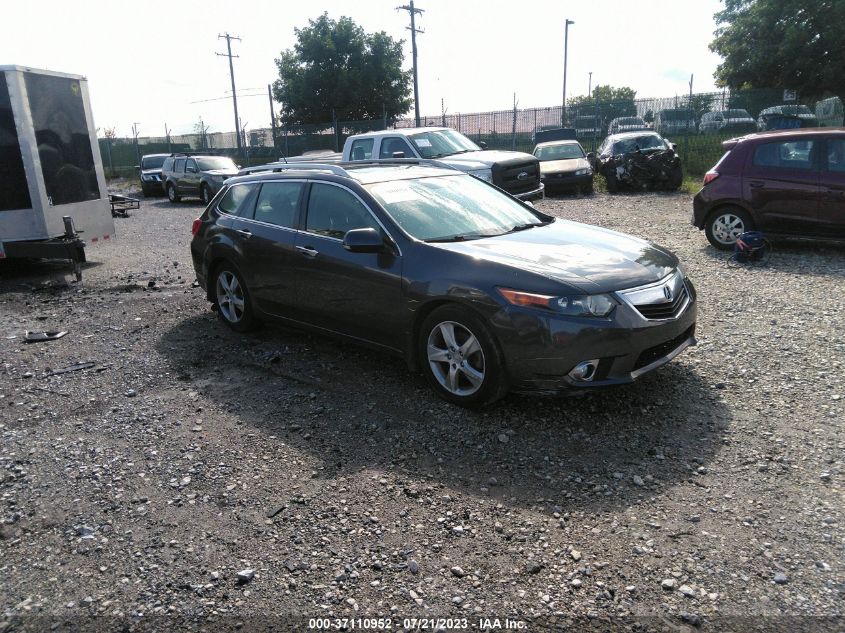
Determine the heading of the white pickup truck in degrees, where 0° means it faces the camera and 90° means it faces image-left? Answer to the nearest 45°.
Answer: approximately 315°

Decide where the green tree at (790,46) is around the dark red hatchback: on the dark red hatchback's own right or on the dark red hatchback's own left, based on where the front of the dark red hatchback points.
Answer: on the dark red hatchback's own left

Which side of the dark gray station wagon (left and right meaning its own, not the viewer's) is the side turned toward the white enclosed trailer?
back

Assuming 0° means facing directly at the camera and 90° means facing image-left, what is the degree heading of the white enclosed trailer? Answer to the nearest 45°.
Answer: approximately 315°

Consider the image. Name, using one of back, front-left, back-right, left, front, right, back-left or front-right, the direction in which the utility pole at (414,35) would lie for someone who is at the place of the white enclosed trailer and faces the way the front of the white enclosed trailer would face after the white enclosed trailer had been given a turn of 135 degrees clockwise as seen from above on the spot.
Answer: back-right

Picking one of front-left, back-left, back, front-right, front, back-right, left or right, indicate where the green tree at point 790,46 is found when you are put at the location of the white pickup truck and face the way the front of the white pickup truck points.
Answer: left

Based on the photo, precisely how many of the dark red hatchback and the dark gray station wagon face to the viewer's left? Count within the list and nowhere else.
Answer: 0

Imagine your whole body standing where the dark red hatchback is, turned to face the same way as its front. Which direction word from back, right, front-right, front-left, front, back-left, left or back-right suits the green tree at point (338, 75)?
back-left

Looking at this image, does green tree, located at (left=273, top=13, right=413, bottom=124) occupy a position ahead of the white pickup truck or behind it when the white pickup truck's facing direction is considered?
behind

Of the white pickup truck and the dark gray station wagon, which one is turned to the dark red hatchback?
the white pickup truck

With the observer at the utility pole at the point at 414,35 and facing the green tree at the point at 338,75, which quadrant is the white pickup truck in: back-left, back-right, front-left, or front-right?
back-left

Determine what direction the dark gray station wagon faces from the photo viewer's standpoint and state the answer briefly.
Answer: facing the viewer and to the right of the viewer

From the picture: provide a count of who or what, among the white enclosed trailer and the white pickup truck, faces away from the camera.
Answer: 0

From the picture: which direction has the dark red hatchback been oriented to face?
to the viewer's right

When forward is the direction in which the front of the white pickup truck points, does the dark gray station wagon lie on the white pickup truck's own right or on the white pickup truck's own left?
on the white pickup truck's own right

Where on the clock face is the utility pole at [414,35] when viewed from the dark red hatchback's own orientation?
The utility pole is roughly at 8 o'clock from the dark red hatchback.
